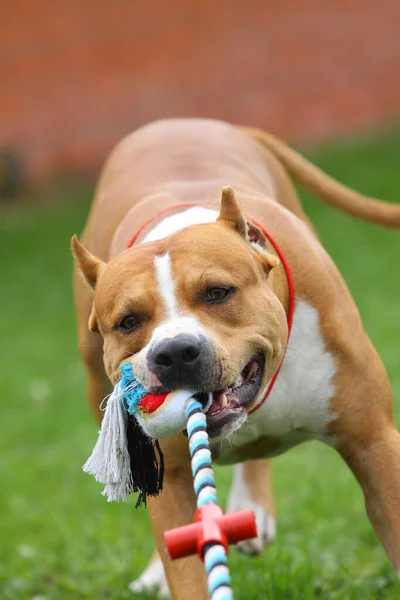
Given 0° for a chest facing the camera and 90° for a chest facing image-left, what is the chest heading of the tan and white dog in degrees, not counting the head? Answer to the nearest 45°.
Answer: approximately 0°
